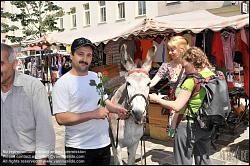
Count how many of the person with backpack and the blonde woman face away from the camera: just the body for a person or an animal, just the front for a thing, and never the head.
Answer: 0

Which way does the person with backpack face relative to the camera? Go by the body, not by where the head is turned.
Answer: to the viewer's left

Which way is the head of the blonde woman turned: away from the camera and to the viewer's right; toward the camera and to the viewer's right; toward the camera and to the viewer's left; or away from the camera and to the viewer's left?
toward the camera and to the viewer's left

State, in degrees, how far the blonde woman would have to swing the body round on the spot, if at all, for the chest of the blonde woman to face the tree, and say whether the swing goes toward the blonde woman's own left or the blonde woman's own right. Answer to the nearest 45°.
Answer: approximately 90° to the blonde woman's own right

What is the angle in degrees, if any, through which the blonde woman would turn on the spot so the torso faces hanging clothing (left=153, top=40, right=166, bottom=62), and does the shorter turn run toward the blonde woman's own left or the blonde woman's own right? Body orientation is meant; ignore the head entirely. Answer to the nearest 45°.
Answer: approximately 135° to the blonde woman's own right

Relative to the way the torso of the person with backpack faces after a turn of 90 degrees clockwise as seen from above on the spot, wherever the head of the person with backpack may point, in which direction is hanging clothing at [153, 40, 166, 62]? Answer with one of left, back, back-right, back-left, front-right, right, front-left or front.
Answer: front

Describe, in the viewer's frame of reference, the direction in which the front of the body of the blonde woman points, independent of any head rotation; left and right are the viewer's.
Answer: facing the viewer and to the left of the viewer
